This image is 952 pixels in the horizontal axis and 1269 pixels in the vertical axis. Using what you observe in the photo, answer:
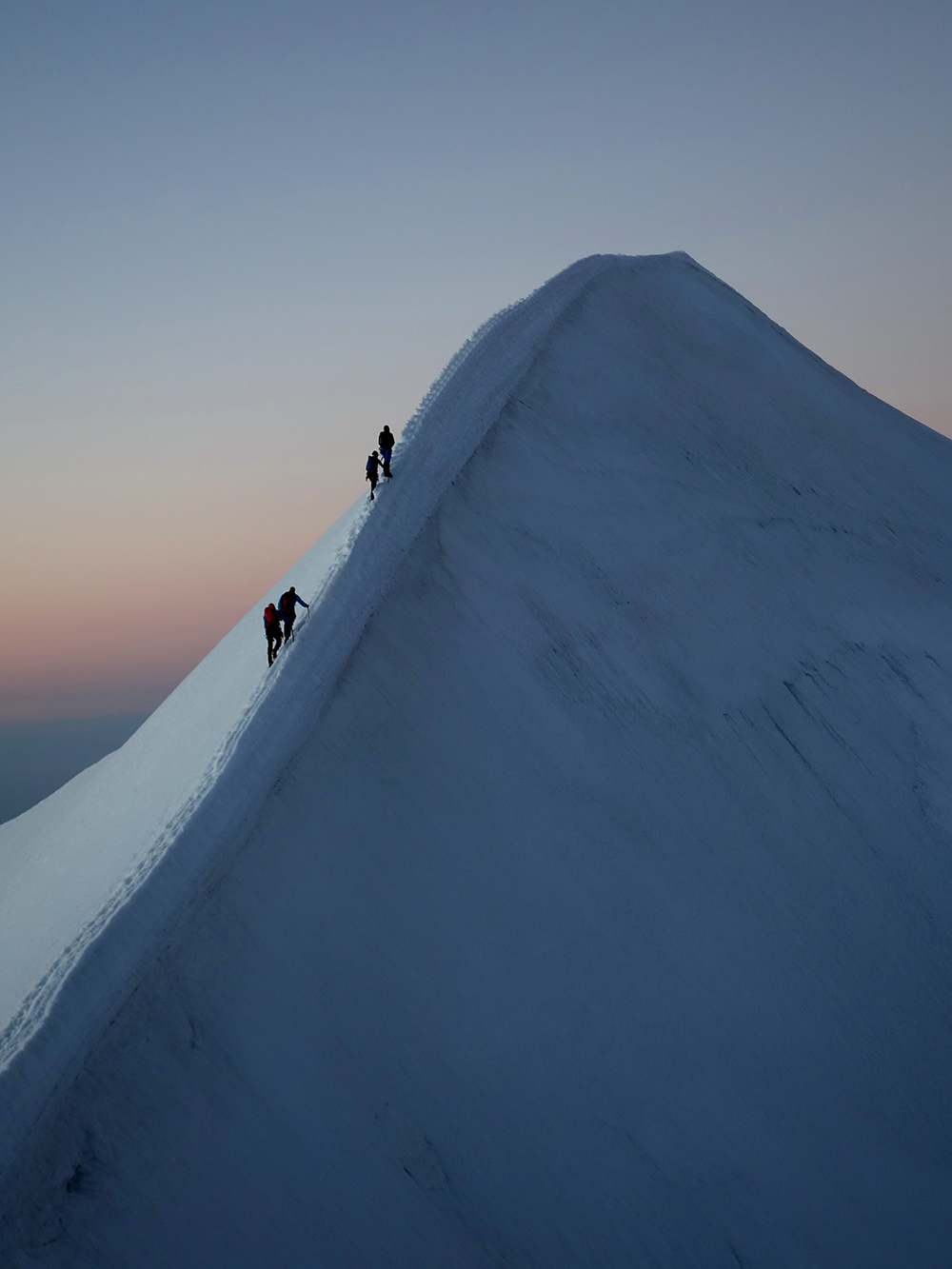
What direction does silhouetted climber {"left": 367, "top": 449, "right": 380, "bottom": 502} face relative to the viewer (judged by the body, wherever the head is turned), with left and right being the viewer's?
facing away from the viewer and to the right of the viewer

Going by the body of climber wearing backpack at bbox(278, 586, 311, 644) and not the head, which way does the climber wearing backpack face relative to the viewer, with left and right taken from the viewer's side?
facing away from the viewer and to the right of the viewer

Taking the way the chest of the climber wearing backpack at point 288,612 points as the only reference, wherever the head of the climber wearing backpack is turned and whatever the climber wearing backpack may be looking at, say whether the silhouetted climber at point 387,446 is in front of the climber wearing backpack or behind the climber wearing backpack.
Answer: in front

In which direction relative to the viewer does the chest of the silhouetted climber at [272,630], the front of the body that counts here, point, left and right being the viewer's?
facing away from the viewer and to the right of the viewer

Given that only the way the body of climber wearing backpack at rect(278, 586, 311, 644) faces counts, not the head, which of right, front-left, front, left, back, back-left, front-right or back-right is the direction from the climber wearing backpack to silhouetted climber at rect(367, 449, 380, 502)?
front-right

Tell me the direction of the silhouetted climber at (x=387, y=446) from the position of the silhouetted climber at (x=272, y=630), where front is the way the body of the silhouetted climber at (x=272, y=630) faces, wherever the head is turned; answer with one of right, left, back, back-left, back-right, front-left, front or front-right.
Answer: front-right
